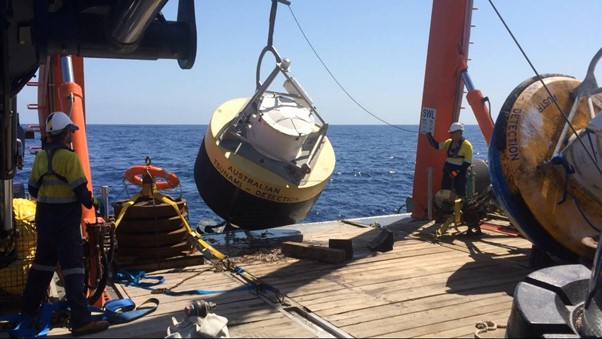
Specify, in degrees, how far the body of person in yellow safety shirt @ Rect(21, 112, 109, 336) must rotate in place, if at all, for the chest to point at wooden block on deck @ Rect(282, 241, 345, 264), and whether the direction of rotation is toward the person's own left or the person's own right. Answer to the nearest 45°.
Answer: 0° — they already face it

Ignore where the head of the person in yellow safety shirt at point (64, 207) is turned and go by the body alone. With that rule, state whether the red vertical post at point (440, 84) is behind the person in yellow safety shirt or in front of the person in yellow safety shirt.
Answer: in front

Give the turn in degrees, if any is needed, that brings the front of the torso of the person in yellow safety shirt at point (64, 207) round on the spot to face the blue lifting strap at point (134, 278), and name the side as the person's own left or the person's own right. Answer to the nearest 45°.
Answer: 0° — they already face it

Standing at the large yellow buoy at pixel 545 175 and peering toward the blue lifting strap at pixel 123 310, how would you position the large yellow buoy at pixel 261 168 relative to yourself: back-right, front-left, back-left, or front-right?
front-right

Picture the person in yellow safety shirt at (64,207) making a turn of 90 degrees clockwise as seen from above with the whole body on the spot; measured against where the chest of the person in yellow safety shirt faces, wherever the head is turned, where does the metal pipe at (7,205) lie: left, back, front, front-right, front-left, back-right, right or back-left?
back

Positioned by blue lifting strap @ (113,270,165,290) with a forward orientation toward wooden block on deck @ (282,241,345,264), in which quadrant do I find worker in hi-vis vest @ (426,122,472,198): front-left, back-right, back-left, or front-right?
front-left

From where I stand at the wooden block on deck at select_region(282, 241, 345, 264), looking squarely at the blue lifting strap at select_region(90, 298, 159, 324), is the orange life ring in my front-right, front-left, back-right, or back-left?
front-right

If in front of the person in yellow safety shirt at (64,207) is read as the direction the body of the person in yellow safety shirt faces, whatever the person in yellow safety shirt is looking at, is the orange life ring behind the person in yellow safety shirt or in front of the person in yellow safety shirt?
in front

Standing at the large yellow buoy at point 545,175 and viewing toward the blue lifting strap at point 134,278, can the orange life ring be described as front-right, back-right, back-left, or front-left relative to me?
front-right

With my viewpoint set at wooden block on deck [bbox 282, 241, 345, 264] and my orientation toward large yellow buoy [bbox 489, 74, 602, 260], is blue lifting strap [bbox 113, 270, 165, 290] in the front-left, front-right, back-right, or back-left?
back-right

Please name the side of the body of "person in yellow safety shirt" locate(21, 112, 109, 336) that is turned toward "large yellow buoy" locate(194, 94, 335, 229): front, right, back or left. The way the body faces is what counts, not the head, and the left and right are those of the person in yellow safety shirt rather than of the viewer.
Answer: front

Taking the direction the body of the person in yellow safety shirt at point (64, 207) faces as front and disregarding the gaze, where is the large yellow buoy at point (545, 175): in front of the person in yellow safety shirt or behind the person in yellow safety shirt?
in front

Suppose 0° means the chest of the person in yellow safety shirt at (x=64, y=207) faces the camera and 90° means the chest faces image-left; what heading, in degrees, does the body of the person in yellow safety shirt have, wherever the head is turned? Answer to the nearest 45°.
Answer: approximately 225°

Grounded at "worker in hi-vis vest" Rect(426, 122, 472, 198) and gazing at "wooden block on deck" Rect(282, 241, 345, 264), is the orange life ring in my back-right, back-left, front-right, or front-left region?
front-right
